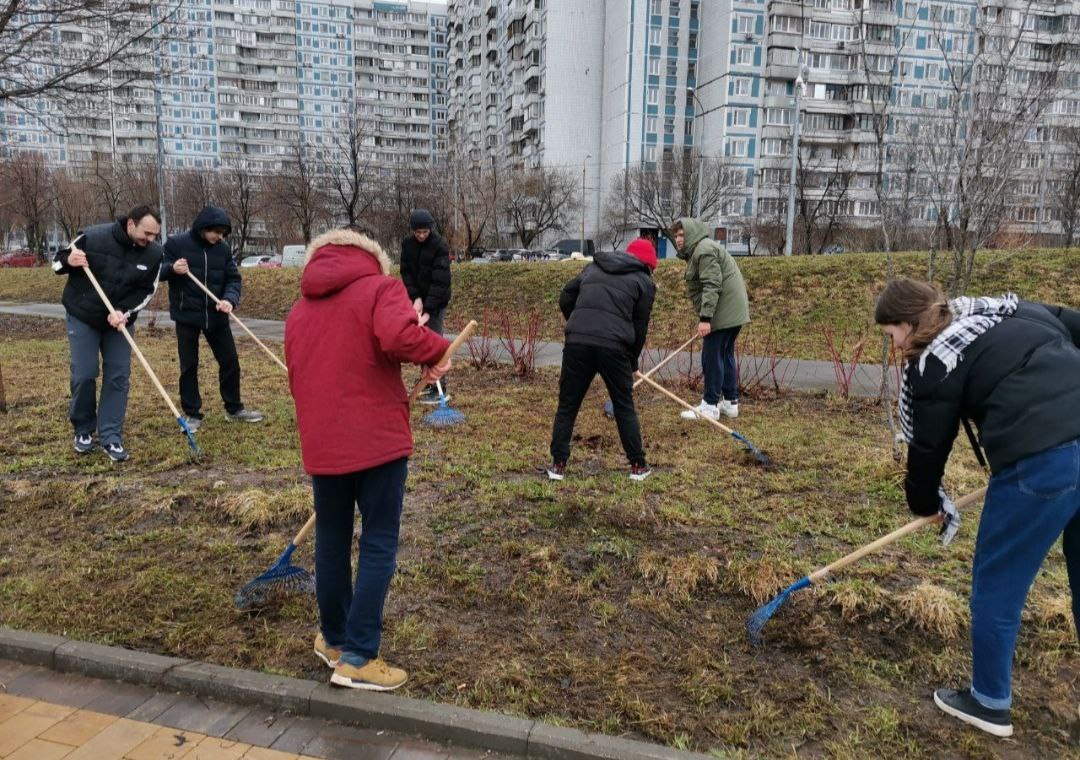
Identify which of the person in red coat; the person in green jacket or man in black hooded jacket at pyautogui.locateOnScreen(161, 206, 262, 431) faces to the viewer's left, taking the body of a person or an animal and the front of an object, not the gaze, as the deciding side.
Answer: the person in green jacket

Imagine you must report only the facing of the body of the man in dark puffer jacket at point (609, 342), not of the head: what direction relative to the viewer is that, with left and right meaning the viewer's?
facing away from the viewer and to the right of the viewer

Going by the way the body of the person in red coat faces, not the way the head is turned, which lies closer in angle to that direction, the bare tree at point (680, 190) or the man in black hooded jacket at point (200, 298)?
the bare tree

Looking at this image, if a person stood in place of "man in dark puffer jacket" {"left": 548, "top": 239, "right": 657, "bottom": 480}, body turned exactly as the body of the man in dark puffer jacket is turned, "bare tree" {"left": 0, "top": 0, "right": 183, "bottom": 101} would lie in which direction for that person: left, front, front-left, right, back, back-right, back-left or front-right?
left

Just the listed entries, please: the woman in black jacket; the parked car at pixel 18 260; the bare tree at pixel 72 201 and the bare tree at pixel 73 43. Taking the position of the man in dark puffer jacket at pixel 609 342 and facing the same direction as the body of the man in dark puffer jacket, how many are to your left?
3

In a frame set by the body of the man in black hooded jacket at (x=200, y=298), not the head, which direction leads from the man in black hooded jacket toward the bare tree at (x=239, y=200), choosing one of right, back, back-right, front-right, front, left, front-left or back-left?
back-left

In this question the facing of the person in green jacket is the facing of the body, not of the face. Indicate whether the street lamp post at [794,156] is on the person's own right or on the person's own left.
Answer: on the person's own right

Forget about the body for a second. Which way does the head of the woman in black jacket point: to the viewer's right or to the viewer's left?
to the viewer's left

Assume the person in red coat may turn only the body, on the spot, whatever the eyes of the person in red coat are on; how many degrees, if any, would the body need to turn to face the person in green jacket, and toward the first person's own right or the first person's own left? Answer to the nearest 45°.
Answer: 0° — they already face them

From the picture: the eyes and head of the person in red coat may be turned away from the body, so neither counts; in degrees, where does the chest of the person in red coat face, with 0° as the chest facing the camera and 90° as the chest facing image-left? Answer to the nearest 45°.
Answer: approximately 225°

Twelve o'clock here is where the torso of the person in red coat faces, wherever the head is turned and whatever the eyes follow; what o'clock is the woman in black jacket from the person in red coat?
The woman in black jacket is roughly at 2 o'clock from the person in red coat.
